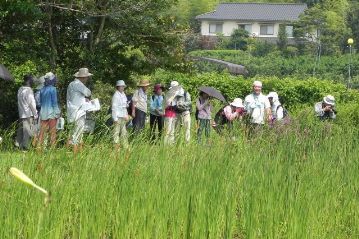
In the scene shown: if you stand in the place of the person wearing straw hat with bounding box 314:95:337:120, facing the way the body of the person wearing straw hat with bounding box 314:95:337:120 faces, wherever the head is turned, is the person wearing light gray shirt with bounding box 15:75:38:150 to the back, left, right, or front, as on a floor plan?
right

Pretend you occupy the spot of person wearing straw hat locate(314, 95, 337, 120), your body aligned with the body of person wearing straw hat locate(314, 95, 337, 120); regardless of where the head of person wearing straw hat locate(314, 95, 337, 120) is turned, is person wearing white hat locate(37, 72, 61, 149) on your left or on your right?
on your right
